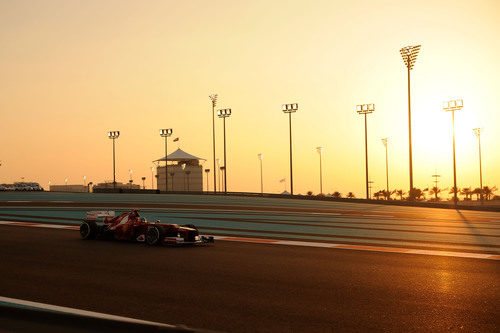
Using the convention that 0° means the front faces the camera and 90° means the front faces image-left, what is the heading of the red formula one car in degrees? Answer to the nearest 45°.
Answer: approximately 315°
